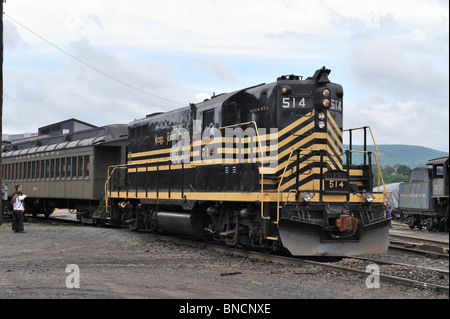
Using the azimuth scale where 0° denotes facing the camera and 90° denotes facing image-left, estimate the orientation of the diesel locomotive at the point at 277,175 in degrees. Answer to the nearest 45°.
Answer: approximately 315°

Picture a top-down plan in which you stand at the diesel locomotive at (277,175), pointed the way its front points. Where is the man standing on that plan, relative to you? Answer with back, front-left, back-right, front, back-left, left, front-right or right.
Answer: back

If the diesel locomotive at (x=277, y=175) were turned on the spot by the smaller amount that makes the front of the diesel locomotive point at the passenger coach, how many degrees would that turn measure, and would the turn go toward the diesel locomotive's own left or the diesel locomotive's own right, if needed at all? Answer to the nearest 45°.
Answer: approximately 180°

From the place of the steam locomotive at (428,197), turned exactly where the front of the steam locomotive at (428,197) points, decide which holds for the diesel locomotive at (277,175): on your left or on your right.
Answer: on your right

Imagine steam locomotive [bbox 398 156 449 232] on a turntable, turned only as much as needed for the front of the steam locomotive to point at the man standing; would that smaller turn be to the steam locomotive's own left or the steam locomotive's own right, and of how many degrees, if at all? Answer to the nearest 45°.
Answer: approximately 90° to the steam locomotive's own right

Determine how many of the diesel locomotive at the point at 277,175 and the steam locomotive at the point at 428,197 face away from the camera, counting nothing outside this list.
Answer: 0

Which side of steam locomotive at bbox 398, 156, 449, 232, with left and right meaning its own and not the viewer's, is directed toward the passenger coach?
right
